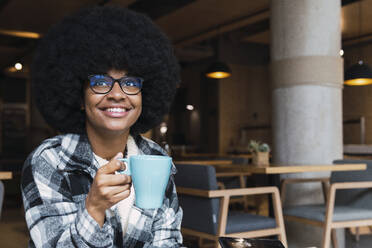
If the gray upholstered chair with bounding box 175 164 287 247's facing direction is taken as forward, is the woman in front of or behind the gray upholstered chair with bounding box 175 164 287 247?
behind

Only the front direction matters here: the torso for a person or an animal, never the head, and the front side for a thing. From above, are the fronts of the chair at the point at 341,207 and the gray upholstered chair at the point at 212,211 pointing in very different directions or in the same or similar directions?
very different directions

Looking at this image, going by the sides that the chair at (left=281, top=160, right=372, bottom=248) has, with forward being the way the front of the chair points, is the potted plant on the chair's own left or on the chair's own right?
on the chair's own right

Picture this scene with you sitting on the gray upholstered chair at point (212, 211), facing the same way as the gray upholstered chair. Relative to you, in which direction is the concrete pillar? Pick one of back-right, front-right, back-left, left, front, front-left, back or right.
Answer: front

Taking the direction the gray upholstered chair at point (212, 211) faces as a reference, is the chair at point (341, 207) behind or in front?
in front

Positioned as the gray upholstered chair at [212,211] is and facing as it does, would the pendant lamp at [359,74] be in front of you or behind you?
in front

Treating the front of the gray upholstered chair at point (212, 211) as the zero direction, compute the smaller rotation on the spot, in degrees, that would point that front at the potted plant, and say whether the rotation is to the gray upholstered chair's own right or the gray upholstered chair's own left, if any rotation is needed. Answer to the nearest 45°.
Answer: approximately 45° to the gray upholstered chair's own left

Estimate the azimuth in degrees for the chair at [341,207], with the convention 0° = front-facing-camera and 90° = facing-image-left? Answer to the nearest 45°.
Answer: approximately 45°

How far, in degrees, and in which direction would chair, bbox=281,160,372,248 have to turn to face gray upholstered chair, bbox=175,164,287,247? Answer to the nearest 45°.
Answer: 0° — it already faces it

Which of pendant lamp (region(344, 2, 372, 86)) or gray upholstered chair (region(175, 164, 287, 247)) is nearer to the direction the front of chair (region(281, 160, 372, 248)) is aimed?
the gray upholstered chair

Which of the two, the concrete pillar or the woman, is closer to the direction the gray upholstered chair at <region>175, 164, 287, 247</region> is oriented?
the concrete pillar

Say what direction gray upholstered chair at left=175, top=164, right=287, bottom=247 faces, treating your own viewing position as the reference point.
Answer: facing away from the viewer and to the right of the viewer

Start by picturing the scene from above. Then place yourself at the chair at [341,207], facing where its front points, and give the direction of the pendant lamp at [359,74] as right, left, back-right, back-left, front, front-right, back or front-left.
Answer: back-right
